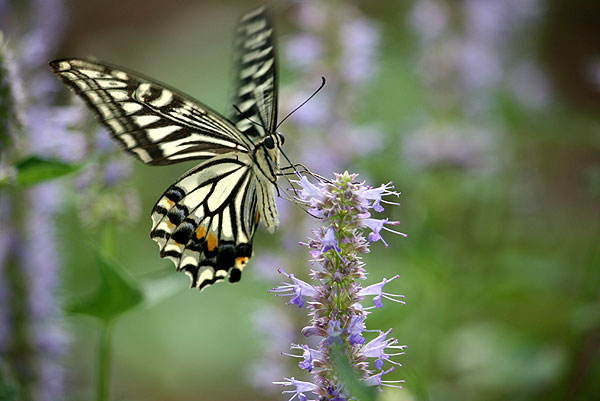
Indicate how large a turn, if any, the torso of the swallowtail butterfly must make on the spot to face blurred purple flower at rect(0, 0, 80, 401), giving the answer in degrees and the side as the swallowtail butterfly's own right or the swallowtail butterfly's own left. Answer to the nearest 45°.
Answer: approximately 135° to the swallowtail butterfly's own left

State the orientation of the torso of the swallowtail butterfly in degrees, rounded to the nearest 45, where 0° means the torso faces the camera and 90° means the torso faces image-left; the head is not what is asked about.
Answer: approximately 270°
